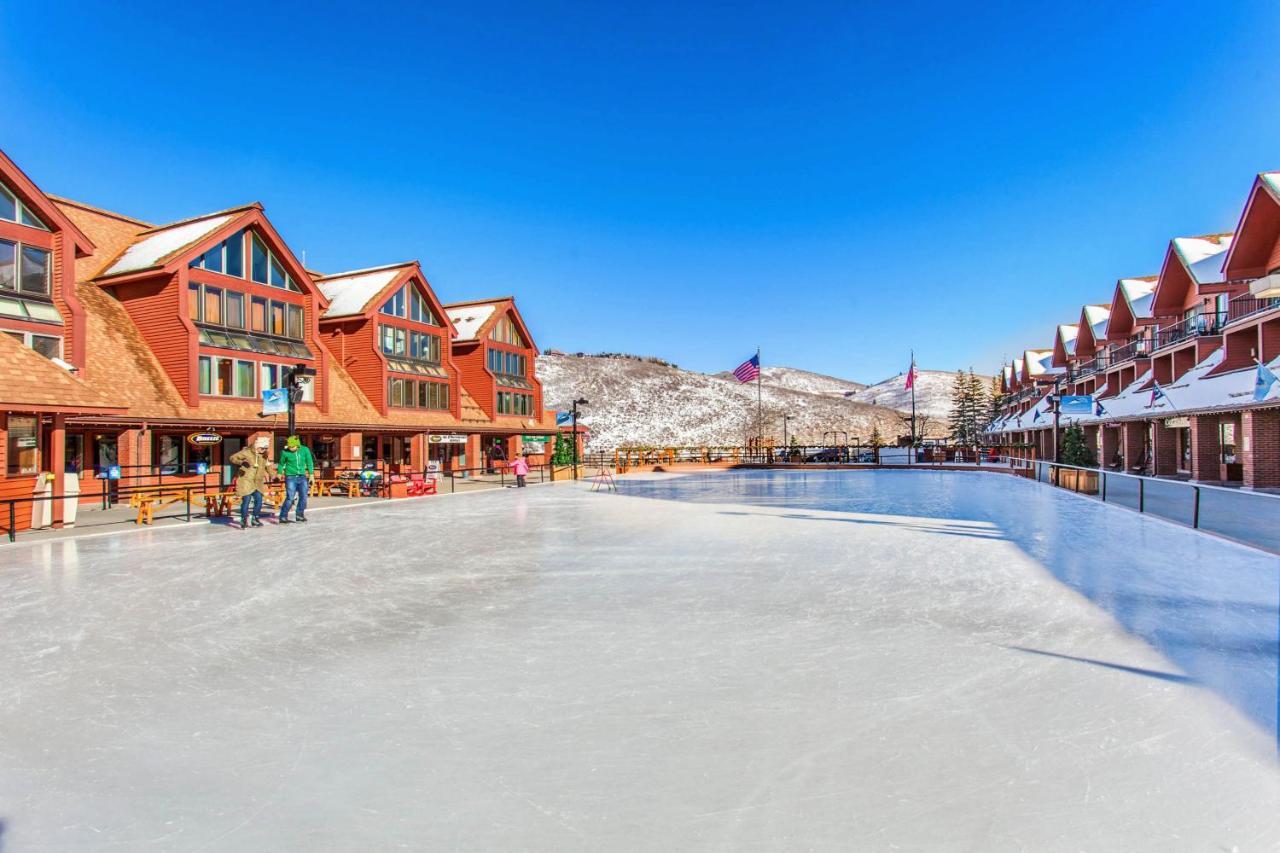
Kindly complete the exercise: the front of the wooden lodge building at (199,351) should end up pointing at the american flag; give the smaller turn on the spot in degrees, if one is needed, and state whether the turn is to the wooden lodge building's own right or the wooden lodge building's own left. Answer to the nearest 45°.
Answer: approximately 45° to the wooden lodge building's own left

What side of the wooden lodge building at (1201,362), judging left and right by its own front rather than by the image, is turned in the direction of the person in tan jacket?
front

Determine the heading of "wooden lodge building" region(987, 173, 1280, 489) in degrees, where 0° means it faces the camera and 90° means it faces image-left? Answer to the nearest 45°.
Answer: approximately 45°

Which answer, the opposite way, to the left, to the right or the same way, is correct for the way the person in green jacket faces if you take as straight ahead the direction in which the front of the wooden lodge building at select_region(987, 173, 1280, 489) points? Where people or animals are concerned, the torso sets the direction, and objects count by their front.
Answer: to the left

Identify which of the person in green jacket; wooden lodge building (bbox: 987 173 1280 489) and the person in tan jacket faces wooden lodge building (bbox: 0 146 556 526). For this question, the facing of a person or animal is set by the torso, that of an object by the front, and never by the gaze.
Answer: wooden lodge building (bbox: 987 173 1280 489)

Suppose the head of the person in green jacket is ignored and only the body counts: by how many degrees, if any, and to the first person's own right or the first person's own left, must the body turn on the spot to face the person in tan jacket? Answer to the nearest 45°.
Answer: approximately 45° to the first person's own right

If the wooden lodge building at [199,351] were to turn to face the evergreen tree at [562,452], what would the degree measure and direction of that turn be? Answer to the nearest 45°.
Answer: approximately 90° to its left

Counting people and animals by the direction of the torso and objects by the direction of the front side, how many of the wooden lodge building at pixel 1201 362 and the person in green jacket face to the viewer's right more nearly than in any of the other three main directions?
0

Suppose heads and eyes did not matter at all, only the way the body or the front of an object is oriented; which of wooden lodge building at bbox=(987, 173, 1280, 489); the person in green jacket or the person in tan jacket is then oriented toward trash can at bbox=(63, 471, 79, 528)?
the wooden lodge building

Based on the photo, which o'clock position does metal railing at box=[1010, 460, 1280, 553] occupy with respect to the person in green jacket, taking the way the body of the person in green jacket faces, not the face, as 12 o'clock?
The metal railing is roughly at 10 o'clock from the person in green jacket.

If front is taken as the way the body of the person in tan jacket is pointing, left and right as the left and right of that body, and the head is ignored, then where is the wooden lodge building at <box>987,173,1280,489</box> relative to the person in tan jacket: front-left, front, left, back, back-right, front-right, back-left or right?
front-left

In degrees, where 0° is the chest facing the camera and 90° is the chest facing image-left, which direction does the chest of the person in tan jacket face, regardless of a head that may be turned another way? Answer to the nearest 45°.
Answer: approximately 315°
